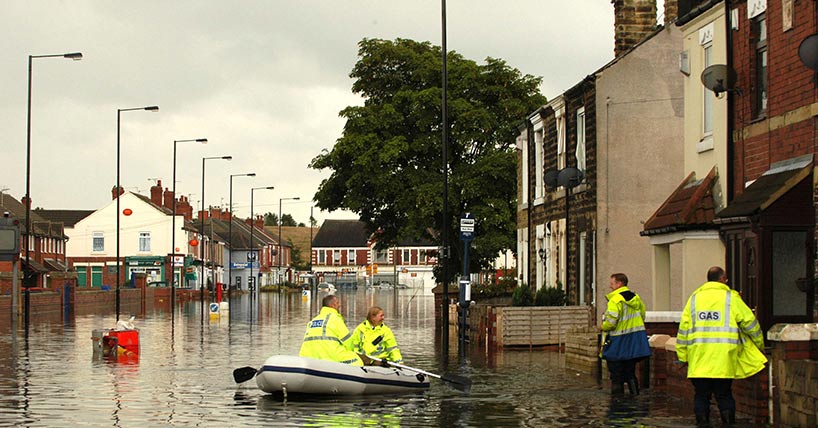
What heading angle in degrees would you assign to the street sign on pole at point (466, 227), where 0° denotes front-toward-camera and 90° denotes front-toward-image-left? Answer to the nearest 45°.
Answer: approximately 0°

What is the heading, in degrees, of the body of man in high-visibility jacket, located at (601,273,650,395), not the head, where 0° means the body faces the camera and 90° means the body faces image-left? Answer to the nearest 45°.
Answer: approximately 135°

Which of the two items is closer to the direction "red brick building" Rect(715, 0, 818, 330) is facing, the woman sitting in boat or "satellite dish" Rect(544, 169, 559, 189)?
the woman sitting in boat

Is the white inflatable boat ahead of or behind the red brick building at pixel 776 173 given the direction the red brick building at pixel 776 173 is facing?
ahead

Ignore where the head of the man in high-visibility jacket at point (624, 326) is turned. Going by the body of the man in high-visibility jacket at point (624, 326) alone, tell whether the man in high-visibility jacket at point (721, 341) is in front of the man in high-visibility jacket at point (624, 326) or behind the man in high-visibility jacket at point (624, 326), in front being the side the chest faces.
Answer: behind

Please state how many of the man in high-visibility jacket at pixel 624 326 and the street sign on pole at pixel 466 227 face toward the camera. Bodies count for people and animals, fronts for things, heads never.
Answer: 1

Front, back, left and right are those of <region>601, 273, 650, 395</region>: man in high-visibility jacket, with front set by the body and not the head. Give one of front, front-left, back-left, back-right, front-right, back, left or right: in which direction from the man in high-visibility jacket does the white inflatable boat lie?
front-left

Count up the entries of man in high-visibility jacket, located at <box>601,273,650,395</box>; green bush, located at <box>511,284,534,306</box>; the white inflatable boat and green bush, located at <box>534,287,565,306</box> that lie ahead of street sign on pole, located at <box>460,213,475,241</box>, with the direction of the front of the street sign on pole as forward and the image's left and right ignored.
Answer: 2

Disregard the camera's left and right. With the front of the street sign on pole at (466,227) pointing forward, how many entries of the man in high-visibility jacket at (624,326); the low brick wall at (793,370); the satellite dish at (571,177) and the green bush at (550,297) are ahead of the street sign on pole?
2

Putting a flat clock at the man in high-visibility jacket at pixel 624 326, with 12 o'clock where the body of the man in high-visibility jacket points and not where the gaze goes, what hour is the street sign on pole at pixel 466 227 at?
The street sign on pole is roughly at 1 o'clock from the man in high-visibility jacket.
